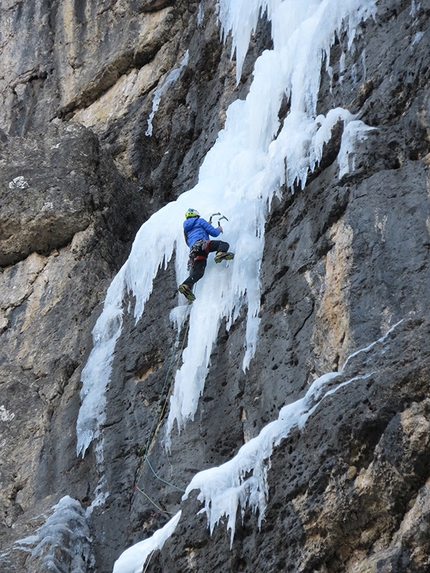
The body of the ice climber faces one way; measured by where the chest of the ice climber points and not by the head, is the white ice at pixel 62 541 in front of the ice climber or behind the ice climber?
behind

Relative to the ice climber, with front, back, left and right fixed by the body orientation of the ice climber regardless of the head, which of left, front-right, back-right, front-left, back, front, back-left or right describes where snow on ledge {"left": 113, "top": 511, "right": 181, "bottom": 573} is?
back

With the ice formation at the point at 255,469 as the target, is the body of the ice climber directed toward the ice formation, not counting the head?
no

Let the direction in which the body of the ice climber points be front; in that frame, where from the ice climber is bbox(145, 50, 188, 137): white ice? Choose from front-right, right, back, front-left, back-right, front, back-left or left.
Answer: front-left

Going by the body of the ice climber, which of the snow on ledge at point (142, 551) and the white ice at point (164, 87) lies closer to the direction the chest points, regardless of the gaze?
the white ice

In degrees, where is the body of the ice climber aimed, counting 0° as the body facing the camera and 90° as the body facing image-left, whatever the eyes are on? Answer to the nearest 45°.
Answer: approximately 225°
